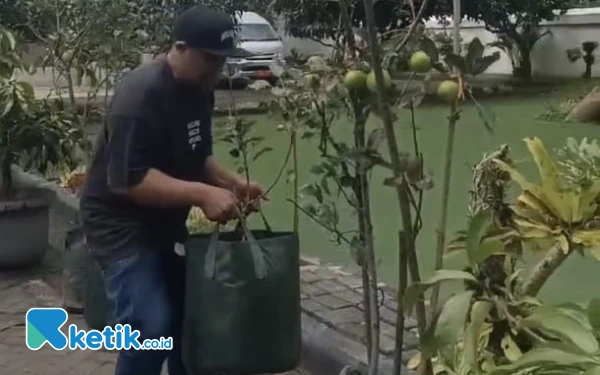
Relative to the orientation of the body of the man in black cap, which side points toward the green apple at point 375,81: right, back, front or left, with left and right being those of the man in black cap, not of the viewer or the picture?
front

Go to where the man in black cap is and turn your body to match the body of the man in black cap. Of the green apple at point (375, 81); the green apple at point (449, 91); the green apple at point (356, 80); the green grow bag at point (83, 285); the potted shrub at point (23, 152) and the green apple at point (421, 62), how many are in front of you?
4

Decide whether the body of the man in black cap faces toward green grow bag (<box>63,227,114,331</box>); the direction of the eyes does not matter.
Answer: no

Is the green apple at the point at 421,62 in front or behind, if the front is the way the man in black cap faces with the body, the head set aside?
in front

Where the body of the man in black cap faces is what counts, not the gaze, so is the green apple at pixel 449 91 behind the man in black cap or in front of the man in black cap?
in front

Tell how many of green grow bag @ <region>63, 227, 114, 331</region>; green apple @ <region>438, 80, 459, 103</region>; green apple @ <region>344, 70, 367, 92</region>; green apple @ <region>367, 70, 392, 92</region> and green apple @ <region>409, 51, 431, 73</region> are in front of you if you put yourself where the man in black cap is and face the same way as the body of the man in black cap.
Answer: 4

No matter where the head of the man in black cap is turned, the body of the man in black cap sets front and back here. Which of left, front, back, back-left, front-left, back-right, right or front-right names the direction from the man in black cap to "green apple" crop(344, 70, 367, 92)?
front

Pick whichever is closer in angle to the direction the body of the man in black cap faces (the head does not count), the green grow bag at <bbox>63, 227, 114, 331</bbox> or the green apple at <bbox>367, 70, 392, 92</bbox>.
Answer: the green apple

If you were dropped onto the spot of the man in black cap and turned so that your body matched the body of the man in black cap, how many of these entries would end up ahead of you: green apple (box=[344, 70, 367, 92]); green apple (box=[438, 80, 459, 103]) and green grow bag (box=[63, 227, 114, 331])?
2

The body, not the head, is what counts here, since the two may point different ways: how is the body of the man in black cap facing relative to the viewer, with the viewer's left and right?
facing the viewer and to the right of the viewer

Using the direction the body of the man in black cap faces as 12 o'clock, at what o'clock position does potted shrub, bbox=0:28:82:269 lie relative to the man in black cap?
The potted shrub is roughly at 7 o'clock from the man in black cap.

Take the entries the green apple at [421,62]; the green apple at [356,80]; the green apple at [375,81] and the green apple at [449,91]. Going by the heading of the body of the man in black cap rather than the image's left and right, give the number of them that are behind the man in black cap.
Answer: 0
